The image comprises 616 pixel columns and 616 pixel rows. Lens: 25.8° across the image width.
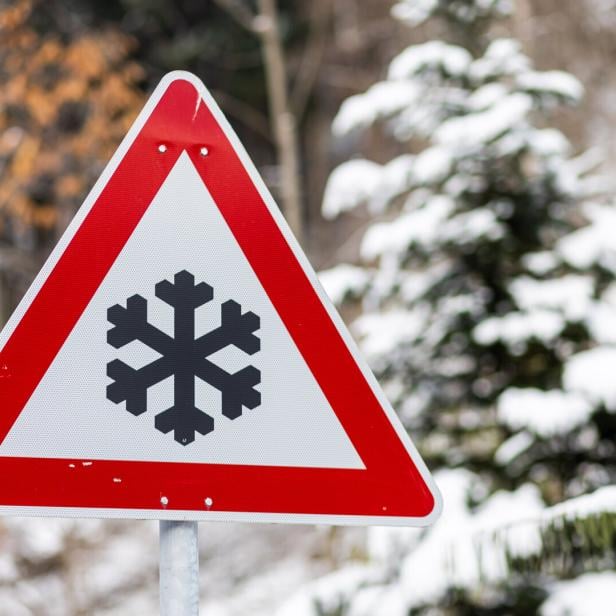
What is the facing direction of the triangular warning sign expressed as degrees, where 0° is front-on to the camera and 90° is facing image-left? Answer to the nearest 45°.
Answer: approximately 0°
